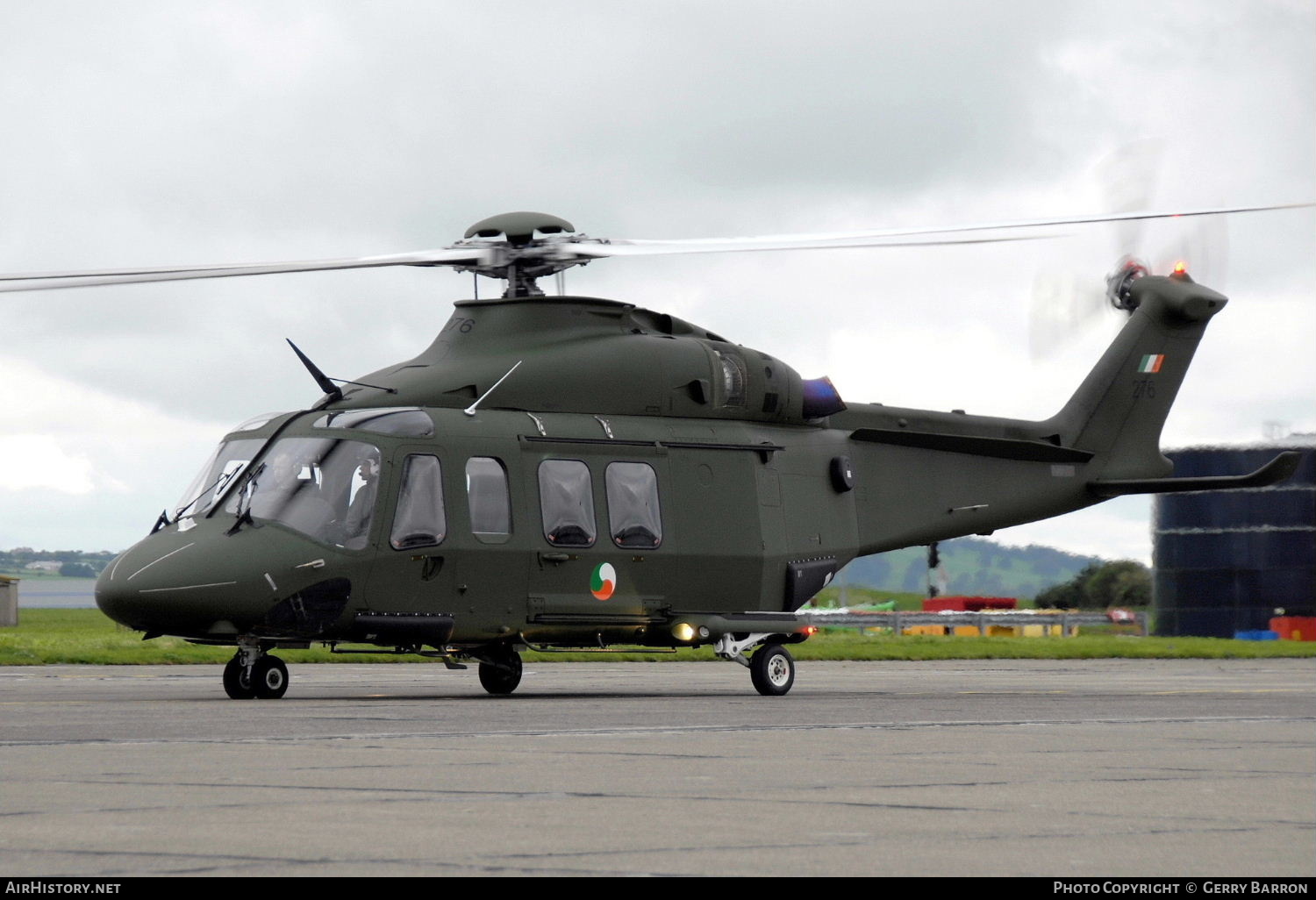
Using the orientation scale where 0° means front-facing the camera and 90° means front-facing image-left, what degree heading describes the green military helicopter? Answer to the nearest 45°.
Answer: approximately 45°
